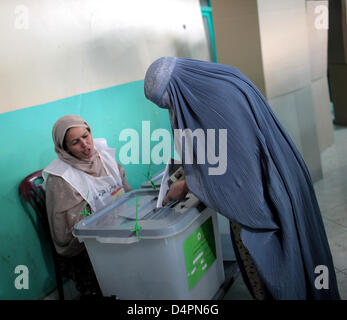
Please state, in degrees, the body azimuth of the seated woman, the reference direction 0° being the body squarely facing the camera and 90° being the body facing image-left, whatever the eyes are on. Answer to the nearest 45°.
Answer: approximately 315°

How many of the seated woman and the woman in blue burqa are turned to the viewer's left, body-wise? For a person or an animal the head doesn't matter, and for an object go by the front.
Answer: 1

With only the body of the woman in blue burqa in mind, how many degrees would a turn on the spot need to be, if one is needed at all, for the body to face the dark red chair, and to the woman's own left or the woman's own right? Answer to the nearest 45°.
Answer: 0° — they already face it

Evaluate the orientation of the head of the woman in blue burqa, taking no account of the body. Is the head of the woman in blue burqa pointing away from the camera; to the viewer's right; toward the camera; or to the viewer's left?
to the viewer's left

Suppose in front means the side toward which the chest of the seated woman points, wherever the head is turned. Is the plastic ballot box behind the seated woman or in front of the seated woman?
in front

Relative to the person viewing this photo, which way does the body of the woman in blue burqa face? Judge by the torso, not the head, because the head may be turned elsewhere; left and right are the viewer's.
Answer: facing to the left of the viewer

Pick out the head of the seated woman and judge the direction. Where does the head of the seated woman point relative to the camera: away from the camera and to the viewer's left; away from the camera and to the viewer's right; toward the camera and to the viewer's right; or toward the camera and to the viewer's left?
toward the camera and to the viewer's right

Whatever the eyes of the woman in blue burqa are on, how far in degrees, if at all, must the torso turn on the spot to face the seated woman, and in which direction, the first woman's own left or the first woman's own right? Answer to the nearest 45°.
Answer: approximately 45° to the first woman's own right
